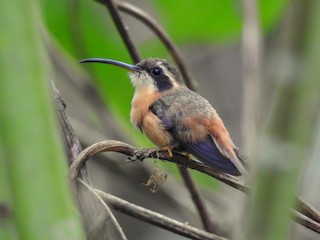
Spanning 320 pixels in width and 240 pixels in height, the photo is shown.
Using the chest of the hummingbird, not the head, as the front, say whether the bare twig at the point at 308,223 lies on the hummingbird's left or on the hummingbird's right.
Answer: on the hummingbird's left

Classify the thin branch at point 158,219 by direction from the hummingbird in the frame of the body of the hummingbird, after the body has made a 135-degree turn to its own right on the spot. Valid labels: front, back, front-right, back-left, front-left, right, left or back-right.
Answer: back-right

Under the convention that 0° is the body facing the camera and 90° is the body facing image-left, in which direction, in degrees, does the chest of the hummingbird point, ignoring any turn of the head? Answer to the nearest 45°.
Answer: approximately 90°

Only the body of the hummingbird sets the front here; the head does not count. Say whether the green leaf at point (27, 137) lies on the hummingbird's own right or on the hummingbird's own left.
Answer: on the hummingbird's own left
